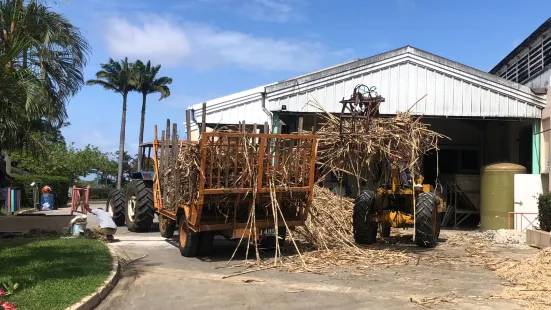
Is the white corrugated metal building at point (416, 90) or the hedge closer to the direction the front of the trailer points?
the hedge

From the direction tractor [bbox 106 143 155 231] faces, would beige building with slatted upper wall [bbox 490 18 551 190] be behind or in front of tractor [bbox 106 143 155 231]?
behind

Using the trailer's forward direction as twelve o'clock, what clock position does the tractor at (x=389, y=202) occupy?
The tractor is roughly at 4 o'clock from the trailer.

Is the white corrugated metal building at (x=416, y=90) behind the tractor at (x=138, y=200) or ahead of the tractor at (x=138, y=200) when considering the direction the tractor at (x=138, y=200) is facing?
behind

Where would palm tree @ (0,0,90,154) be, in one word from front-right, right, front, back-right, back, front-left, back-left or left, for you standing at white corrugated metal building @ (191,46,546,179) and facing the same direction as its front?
front-right

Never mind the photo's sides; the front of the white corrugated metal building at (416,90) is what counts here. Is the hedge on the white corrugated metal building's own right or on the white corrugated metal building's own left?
on the white corrugated metal building's own right

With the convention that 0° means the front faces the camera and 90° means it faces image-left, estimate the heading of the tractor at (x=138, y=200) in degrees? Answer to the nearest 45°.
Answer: approximately 135°

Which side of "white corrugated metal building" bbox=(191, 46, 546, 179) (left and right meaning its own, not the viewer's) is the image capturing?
front

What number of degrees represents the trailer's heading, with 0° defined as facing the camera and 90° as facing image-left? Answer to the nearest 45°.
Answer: approximately 135°
